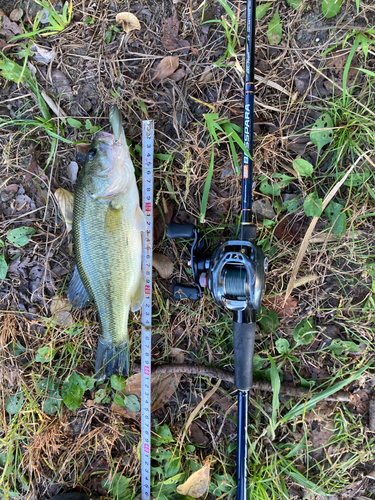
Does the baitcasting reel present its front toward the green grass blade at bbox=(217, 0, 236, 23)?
yes

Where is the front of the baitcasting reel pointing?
away from the camera

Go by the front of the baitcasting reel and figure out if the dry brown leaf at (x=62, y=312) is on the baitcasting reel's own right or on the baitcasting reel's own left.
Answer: on the baitcasting reel's own left
